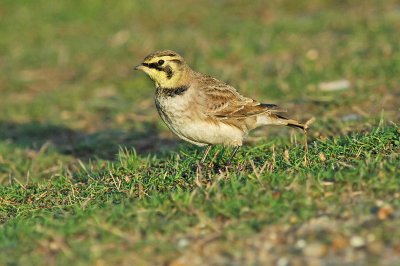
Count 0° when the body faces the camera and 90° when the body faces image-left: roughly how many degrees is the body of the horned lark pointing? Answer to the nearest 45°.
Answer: approximately 90°

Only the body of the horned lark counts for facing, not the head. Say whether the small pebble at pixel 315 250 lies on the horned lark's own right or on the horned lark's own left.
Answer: on the horned lark's own left

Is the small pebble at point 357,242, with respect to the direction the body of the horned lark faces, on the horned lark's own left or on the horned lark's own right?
on the horned lark's own left
